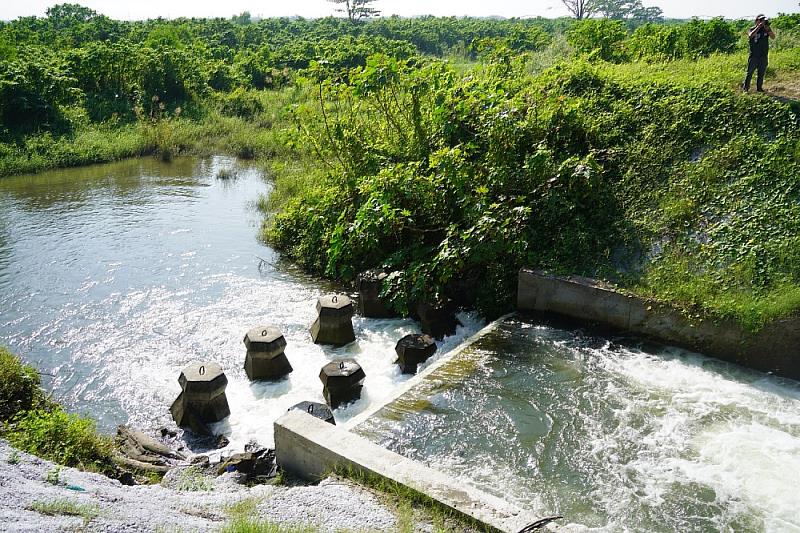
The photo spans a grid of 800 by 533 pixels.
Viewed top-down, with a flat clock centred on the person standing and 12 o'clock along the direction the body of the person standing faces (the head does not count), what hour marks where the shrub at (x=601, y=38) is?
The shrub is roughly at 5 o'clock from the person standing.

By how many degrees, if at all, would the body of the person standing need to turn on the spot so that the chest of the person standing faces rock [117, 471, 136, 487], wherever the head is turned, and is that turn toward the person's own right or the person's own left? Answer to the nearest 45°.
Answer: approximately 45° to the person's own right

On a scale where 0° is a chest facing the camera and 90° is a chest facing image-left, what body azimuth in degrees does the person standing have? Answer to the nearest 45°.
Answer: approximately 0°

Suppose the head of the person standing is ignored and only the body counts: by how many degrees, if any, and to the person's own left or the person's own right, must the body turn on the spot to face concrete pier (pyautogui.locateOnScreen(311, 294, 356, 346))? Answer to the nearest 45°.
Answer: approximately 45° to the person's own right

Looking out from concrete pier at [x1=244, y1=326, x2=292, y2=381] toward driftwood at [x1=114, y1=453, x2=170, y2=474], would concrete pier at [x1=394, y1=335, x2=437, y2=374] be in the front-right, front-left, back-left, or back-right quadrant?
back-left

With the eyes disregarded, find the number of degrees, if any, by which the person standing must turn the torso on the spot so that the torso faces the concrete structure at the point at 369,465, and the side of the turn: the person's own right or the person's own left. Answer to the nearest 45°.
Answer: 0° — they already face it

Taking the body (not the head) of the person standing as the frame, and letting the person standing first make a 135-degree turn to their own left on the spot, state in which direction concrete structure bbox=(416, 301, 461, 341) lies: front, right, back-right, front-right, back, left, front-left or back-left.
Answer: back

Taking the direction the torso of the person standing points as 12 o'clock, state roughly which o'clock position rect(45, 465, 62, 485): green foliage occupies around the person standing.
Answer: The green foliage is roughly at 1 o'clock from the person standing.

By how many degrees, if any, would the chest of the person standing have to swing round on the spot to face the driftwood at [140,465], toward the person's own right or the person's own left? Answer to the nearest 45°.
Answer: approximately 45° to the person's own right

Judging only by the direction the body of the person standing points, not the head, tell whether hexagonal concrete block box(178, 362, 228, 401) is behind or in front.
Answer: in front

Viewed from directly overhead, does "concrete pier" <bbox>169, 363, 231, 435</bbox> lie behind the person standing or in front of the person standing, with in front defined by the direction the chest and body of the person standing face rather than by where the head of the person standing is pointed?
in front

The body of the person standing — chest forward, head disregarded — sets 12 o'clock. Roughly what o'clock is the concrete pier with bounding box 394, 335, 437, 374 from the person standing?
The concrete pier is roughly at 1 o'clock from the person standing.

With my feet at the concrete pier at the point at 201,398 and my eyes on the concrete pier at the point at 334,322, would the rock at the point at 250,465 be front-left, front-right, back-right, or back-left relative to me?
back-right

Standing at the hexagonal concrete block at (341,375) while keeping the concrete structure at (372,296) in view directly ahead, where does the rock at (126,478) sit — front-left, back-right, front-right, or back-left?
back-left

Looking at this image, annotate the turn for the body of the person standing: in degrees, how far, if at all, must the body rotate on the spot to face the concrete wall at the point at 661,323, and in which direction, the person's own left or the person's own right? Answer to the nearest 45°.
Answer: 0° — they already face it
